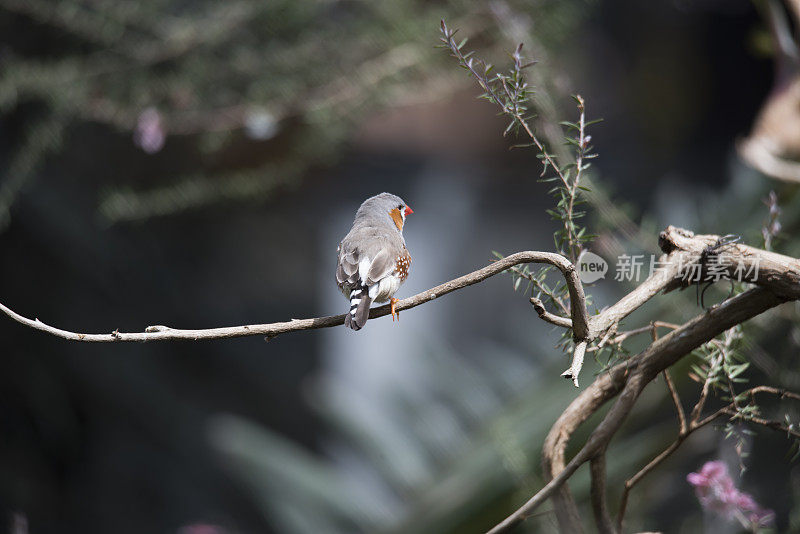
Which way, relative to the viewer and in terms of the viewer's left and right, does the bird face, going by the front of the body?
facing away from the viewer and to the right of the viewer
